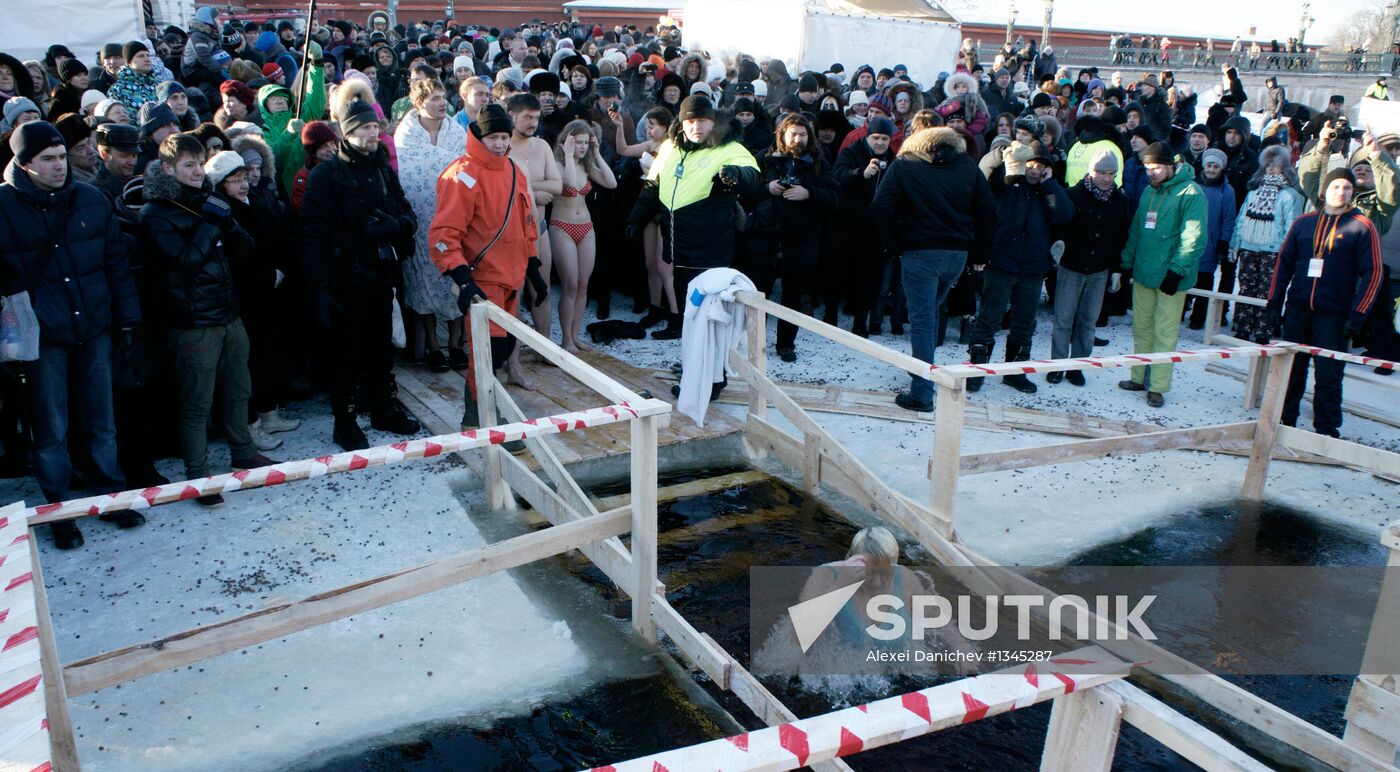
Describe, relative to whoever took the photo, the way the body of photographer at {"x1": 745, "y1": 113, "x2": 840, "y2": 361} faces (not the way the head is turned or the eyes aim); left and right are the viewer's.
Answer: facing the viewer

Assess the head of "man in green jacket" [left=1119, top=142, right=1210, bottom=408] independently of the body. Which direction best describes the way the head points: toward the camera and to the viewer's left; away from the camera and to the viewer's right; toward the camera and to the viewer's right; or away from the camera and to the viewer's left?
toward the camera and to the viewer's left

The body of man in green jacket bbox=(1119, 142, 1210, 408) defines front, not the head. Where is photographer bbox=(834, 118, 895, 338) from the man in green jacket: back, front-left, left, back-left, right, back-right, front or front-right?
front-right

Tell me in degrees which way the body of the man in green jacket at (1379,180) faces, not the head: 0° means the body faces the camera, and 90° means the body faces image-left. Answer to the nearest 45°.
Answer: approximately 45°

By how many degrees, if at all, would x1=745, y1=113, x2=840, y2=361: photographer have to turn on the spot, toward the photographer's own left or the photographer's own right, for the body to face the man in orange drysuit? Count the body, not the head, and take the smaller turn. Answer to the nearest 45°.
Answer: approximately 45° to the photographer's own right

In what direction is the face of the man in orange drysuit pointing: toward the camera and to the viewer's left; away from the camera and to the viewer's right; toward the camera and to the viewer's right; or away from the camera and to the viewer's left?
toward the camera and to the viewer's right

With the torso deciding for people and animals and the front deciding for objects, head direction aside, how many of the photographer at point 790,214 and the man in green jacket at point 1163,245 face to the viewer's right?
0

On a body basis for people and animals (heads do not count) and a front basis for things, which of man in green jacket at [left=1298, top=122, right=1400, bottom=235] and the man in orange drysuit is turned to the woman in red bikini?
the man in green jacket

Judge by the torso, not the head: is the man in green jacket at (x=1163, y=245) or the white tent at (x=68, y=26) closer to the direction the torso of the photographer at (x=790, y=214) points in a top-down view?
the man in green jacket

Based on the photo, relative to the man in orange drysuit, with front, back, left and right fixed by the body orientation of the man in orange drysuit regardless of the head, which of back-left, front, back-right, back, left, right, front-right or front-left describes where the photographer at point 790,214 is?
left

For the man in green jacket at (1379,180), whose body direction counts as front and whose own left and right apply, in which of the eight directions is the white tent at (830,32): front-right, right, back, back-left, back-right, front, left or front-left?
right

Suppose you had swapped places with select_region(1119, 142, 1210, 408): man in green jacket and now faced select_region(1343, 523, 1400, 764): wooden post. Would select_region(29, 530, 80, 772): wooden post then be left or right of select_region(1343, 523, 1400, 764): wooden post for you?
right

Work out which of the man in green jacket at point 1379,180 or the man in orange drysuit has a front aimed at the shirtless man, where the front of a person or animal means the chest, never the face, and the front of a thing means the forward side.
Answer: the man in green jacket
